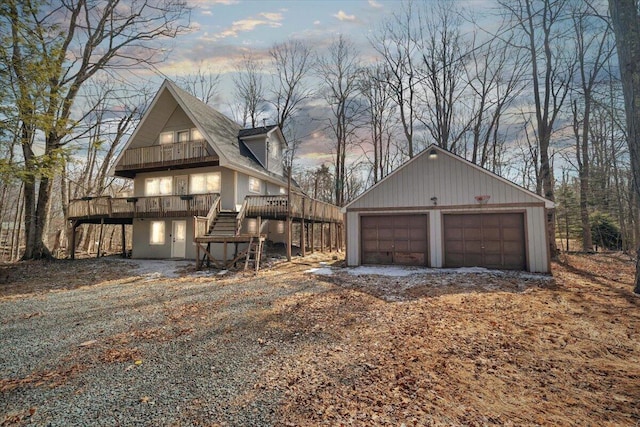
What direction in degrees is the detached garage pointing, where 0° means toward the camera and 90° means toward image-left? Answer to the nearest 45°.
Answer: approximately 0°

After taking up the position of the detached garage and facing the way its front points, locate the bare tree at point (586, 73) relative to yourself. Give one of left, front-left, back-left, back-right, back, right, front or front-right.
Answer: back-left

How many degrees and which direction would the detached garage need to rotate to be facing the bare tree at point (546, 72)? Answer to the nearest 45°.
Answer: approximately 135° to its left

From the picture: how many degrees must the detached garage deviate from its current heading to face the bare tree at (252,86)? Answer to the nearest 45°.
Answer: approximately 135° to its right

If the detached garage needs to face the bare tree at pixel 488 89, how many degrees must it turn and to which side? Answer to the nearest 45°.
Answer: approximately 180°

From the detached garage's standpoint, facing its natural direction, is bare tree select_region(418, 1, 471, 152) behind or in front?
behind

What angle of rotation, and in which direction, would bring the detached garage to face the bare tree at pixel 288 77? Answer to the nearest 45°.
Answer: approximately 135° to its right
